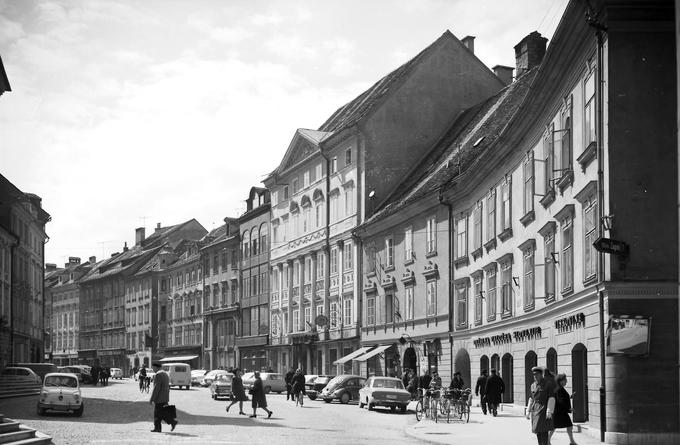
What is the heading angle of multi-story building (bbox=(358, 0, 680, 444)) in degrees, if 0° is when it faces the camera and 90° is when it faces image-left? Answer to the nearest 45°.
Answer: approximately 45°

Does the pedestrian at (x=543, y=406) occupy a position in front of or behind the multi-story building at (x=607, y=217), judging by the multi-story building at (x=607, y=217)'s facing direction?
in front

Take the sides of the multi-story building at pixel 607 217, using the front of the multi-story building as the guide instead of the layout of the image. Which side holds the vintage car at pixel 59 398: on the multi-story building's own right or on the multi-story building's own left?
on the multi-story building's own right

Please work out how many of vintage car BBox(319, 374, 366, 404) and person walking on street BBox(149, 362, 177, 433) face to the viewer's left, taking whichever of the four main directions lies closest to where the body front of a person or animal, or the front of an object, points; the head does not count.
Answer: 1
